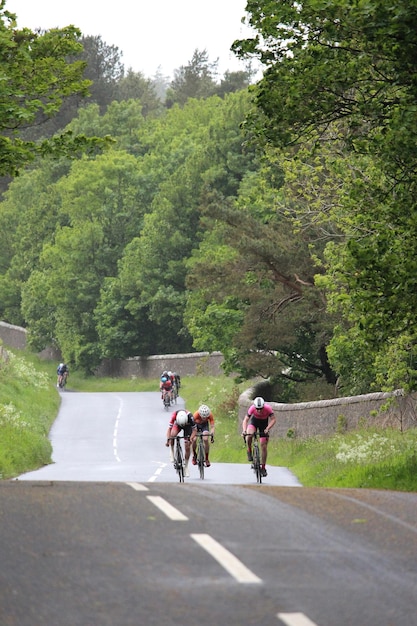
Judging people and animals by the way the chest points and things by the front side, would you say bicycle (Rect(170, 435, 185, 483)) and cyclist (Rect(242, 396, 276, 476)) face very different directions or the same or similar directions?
same or similar directions

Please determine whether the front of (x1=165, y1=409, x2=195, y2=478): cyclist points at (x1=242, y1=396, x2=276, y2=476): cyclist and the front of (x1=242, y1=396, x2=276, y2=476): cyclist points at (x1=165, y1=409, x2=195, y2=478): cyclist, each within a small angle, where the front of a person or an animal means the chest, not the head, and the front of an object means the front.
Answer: no

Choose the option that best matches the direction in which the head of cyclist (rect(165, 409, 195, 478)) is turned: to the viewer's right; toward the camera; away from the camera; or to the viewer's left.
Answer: toward the camera

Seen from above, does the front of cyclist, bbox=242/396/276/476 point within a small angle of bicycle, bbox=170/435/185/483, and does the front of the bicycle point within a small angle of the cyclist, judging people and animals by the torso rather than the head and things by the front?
no

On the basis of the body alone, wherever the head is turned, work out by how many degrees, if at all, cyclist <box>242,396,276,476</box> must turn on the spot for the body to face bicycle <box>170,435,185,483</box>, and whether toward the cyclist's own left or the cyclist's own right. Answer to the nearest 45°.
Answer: approximately 90° to the cyclist's own right

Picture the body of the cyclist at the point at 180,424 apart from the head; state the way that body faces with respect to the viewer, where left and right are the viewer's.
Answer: facing the viewer

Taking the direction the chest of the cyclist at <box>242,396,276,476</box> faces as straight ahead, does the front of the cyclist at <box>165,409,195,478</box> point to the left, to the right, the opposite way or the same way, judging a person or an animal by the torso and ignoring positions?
the same way

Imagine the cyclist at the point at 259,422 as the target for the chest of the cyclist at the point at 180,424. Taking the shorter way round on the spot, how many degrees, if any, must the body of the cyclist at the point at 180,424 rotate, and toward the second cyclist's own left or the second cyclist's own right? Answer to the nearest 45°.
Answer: approximately 90° to the second cyclist's own left

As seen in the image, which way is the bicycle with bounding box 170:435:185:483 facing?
toward the camera
